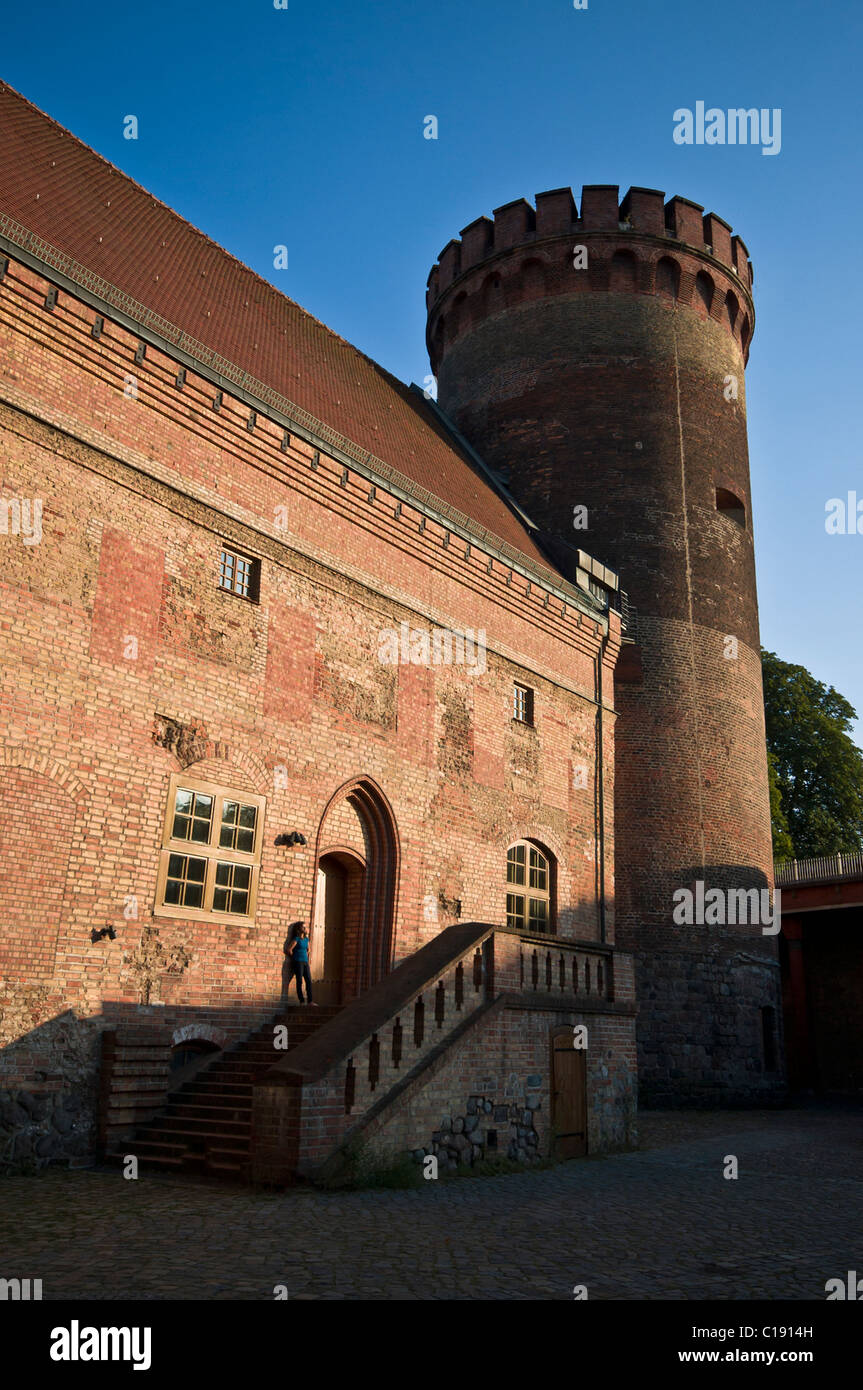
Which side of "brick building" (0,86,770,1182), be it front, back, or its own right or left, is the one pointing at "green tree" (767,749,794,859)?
left

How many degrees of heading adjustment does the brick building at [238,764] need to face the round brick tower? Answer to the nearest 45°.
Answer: approximately 90° to its left

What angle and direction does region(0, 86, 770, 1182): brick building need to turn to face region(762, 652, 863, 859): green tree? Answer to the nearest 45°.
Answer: approximately 90° to its left

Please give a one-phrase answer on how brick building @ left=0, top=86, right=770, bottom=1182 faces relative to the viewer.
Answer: facing the viewer and to the right of the viewer
